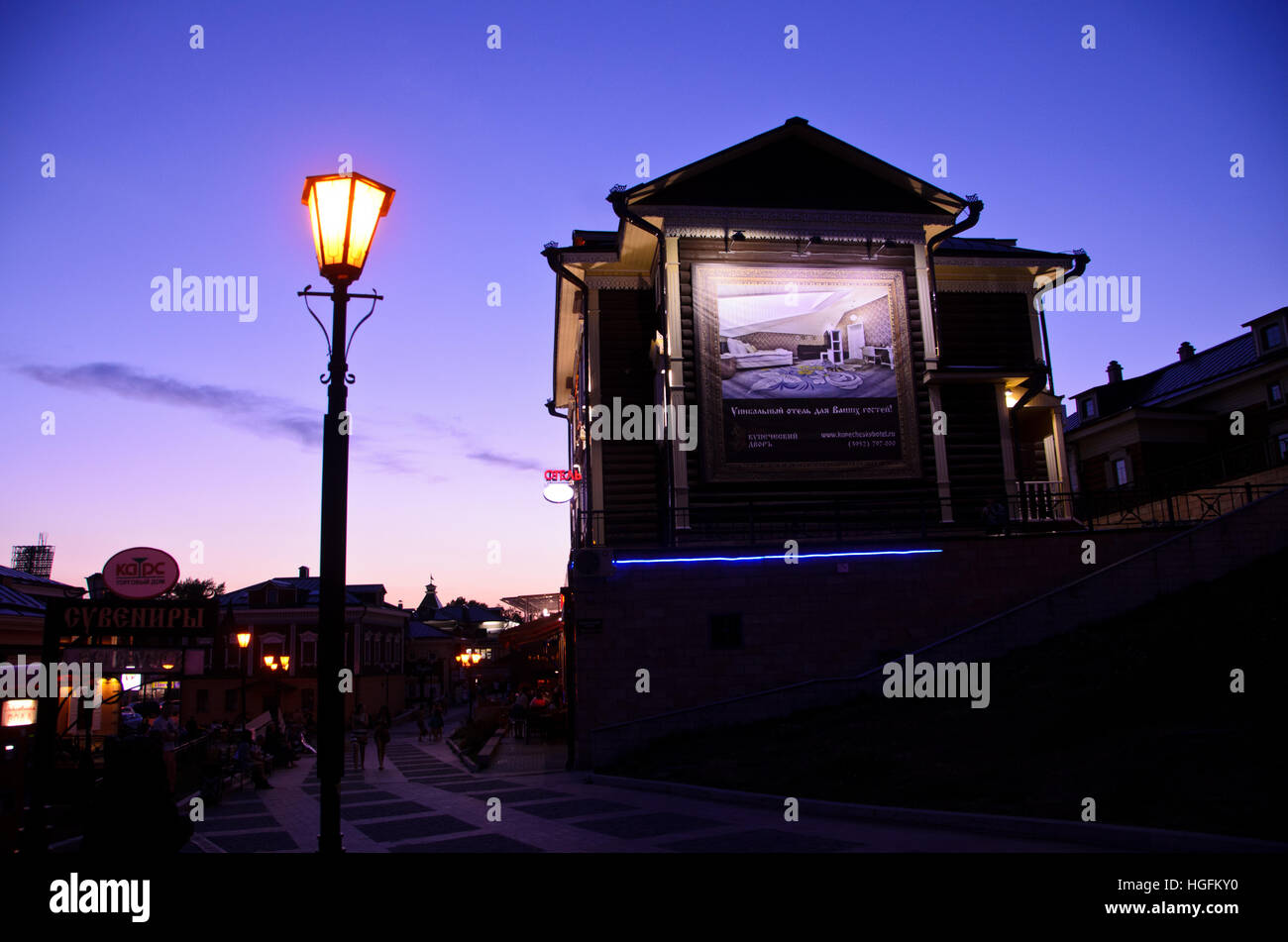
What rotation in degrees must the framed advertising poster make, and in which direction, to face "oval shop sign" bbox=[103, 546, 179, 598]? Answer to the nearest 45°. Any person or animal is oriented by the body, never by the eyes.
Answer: approximately 45° to its right

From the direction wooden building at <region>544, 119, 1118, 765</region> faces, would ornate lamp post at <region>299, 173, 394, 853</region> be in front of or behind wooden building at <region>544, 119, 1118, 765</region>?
in front

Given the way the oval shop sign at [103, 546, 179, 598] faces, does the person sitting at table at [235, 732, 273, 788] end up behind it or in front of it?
behind

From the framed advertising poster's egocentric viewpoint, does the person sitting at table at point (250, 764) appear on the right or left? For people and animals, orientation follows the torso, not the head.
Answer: on its right

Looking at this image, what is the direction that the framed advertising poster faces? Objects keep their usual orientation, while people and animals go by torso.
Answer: toward the camera

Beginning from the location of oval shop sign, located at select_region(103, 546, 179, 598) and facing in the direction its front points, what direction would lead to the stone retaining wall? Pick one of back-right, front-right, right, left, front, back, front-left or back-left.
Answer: left

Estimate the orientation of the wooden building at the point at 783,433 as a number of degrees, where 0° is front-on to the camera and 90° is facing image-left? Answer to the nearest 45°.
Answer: approximately 0°

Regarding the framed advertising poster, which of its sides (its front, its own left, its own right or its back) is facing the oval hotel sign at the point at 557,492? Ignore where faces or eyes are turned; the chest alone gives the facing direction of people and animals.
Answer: right

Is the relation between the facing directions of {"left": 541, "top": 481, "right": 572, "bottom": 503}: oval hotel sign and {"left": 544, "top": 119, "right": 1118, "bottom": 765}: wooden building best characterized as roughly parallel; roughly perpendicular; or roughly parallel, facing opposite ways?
roughly parallel

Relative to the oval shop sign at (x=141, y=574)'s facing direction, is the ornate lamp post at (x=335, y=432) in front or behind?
in front

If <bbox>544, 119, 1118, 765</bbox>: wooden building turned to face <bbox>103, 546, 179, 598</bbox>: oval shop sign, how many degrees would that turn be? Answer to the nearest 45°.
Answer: approximately 45° to its right
